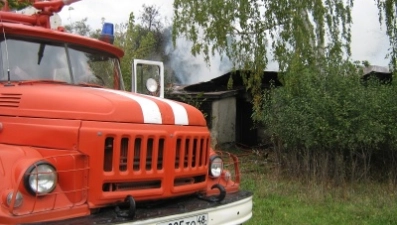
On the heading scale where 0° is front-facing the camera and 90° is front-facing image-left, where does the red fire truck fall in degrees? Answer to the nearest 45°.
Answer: approximately 315°

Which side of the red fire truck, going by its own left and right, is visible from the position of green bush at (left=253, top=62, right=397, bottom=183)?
left
